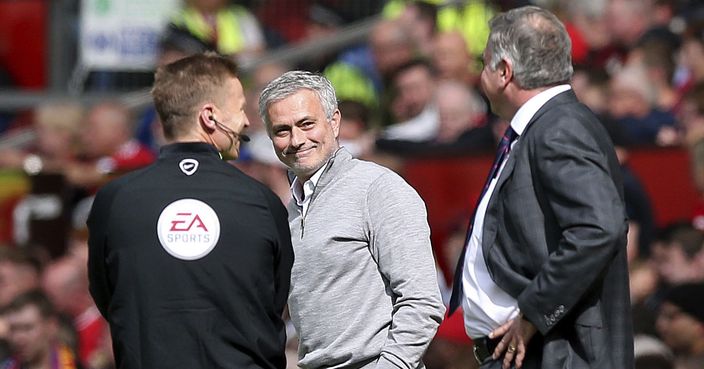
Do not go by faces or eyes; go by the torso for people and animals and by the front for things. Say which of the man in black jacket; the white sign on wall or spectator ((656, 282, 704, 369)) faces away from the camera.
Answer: the man in black jacket

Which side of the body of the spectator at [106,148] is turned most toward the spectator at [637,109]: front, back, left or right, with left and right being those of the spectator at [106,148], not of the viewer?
left

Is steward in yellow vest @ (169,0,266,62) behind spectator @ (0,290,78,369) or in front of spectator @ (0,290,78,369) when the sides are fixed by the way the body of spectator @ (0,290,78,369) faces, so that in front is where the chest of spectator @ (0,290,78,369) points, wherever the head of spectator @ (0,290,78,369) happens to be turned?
behind

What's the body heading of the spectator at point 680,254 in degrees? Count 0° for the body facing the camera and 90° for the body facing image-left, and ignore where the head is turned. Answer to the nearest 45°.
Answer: approximately 45°

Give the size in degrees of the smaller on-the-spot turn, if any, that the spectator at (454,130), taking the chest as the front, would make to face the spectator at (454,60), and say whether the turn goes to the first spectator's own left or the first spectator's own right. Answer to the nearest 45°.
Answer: approximately 135° to the first spectator's own right

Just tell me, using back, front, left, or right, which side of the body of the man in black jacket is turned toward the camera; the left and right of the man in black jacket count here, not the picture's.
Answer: back

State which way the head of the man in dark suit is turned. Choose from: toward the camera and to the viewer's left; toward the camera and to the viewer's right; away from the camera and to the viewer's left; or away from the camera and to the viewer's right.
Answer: away from the camera and to the viewer's left

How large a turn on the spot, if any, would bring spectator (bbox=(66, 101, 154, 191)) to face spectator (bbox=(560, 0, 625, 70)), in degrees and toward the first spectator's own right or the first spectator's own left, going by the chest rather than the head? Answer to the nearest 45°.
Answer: approximately 135° to the first spectator's own left
